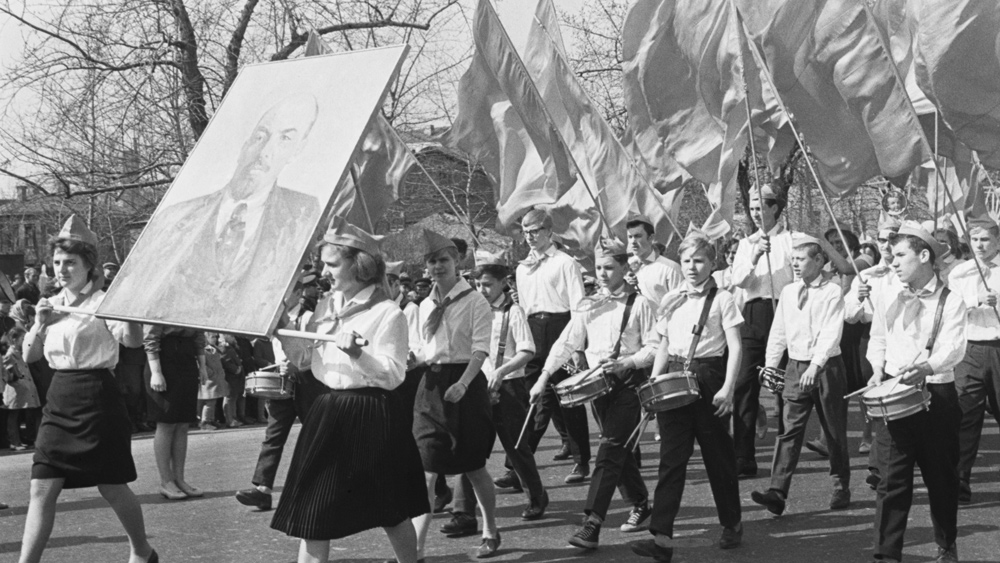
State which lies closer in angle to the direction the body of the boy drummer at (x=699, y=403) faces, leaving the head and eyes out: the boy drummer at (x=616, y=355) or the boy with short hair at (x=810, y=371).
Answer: the boy drummer

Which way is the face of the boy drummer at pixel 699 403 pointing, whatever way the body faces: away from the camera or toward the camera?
toward the camera

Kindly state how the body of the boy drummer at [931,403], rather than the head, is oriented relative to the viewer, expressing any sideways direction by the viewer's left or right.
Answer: facing the viewer and to the left of the viewer

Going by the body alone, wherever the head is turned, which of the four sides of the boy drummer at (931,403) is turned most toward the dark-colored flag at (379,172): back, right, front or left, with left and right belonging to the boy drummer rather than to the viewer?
right

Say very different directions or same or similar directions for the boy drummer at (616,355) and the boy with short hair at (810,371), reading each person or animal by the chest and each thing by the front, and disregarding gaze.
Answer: same or similar directions

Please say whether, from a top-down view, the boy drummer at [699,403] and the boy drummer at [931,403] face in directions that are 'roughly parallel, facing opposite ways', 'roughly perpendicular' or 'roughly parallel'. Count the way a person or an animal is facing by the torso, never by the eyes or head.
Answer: roughly parallel

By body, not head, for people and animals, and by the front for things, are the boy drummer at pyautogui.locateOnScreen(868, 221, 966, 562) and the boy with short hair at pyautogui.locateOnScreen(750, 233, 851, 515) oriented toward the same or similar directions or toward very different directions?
same or similar directions

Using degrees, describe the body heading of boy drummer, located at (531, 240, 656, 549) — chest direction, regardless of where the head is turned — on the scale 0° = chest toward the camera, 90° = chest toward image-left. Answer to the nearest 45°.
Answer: approximately 45°

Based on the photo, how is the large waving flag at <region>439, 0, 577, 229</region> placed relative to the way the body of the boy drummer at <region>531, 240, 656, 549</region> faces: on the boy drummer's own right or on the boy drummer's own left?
on the boy drummer's own right

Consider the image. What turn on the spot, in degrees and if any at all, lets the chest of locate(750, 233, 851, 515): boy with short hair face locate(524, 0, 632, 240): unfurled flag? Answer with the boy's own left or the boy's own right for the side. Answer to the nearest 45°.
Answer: approximately 90° to the boy's own right
